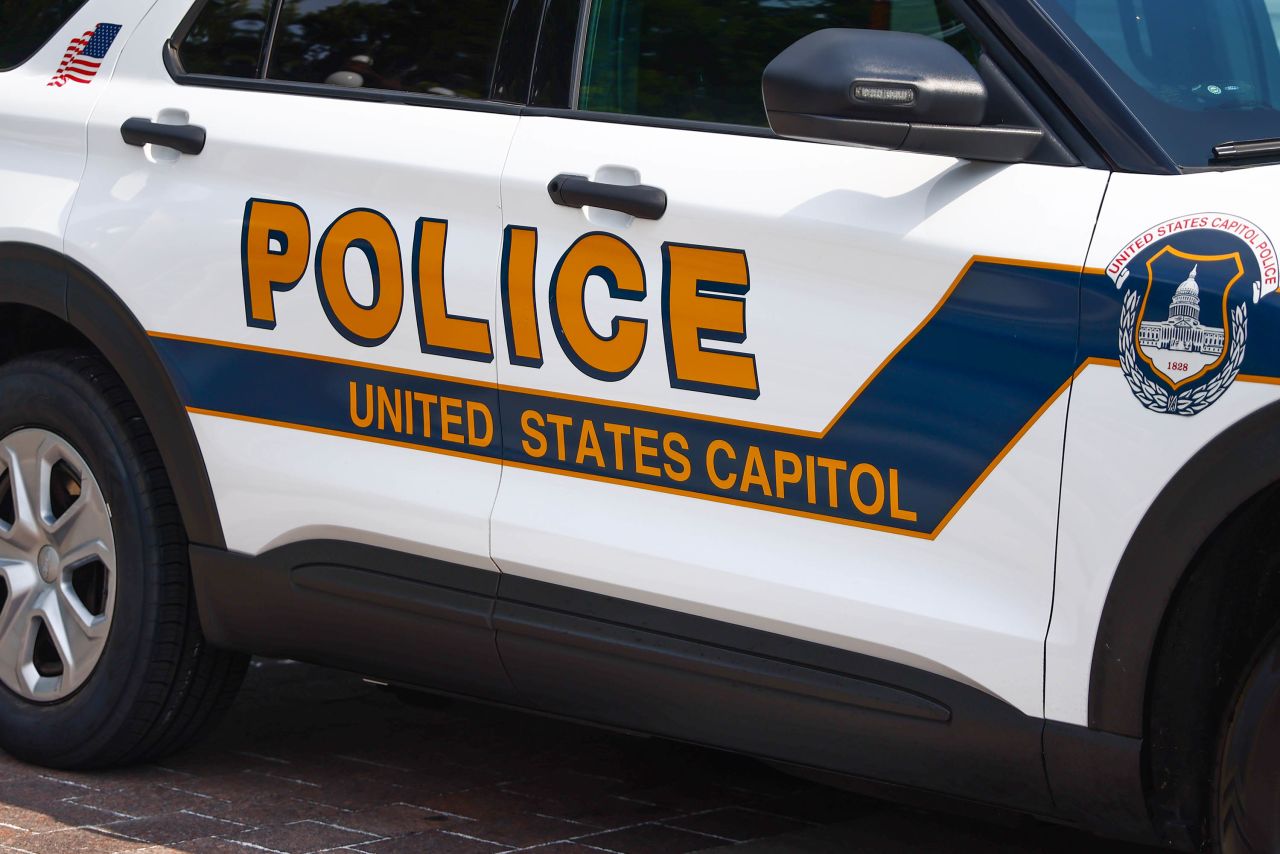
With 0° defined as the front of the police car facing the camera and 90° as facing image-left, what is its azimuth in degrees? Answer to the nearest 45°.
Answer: approximately 315°
